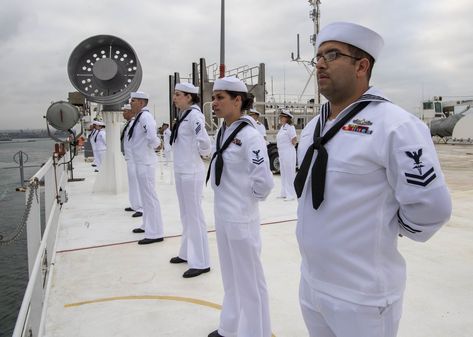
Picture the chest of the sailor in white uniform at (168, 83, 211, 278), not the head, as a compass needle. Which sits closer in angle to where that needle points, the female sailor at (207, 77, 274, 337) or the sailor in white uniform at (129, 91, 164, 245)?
the sailor in white uniform

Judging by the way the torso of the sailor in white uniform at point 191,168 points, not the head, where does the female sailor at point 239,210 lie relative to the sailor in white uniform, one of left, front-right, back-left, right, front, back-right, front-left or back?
left

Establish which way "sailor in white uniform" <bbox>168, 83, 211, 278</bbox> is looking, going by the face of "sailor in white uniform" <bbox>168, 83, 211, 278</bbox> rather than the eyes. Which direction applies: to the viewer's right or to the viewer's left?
to the viewer's left

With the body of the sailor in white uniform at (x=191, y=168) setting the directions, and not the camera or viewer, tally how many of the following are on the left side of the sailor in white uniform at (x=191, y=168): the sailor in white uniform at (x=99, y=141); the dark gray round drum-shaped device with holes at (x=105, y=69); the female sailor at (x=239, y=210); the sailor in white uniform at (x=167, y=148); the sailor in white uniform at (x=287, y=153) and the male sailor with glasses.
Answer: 2

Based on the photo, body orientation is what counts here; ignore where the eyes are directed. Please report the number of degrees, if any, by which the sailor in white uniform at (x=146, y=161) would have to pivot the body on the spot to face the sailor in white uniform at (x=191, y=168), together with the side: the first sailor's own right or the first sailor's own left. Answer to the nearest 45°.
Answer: approximately 90° to the first sailor's own left

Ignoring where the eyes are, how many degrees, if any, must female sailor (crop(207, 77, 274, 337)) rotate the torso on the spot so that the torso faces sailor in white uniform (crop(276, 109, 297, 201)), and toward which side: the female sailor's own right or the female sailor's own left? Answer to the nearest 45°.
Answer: approximately 135° to the female sailor's own right

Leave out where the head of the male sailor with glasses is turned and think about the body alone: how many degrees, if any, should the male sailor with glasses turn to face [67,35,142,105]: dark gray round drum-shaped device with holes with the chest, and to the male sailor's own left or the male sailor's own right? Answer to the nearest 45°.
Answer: approximately 90° to the male sailor's own right

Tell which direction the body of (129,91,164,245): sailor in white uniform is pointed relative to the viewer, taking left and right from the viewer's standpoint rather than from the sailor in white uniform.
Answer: facing to the left of the viewer

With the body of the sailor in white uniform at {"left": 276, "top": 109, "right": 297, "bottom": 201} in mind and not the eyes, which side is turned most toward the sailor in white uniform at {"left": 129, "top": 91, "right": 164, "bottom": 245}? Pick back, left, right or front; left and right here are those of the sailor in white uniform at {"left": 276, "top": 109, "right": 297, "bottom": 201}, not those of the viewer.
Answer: front

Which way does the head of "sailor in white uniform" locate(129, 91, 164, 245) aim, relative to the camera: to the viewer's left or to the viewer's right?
to the viewer's left

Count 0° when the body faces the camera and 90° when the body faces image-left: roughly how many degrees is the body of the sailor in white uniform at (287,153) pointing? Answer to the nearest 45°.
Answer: approximately 45°

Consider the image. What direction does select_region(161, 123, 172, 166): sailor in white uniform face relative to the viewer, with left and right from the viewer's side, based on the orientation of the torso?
facing to the left of the viewer

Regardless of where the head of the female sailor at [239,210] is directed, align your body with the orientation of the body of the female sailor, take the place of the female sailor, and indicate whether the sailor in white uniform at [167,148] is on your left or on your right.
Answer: on your right

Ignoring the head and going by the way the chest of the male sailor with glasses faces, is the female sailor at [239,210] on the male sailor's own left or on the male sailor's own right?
on the male sailor's own right
